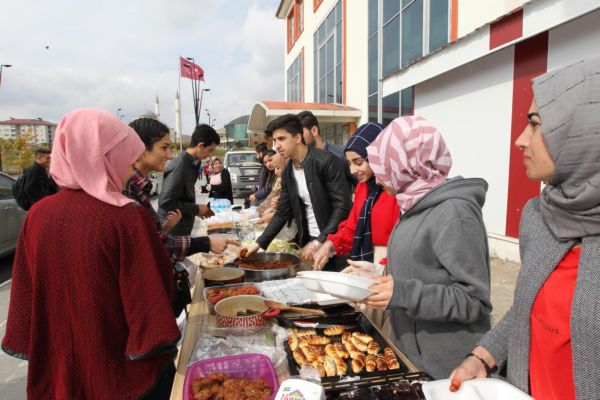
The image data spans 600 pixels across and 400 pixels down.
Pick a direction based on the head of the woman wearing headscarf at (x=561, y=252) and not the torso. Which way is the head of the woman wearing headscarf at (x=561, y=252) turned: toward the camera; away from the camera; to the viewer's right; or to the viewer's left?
to the viewer's left

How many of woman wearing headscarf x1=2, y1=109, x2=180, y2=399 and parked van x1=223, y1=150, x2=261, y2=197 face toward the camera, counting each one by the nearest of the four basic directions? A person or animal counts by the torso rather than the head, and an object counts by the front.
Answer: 1

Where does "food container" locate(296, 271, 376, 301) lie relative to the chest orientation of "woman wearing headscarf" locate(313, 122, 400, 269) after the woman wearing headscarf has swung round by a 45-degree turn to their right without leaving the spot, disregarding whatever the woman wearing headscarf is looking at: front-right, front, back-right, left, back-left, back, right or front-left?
left

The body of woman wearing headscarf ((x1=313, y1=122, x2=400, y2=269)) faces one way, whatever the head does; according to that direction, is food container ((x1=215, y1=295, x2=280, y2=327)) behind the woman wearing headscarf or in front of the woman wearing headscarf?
in front

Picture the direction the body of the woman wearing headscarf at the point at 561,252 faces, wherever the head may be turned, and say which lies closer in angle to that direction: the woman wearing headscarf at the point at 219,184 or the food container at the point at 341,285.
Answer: the food container

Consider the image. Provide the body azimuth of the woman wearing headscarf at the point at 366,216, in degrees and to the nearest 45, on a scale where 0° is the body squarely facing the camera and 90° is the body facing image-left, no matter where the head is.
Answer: approximately 45°

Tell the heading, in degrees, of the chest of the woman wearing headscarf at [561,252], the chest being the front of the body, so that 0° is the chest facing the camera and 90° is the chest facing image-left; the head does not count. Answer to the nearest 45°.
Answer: approximately 45°

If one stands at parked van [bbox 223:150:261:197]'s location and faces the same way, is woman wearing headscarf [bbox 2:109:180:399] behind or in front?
in front

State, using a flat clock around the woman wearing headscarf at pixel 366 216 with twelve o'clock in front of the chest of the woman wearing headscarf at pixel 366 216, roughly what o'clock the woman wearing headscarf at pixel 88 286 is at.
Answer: the woman wearing headscarf at pixel 88 286 is roughly at 12 o'clock from the woman wearing headscarf at pixel 366 216.

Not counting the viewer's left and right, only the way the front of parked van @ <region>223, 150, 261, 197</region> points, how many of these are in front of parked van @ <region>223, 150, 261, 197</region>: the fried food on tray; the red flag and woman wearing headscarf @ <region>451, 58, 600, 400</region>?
2

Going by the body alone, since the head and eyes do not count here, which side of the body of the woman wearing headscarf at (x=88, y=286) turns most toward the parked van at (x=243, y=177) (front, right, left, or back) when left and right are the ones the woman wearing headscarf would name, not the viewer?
front

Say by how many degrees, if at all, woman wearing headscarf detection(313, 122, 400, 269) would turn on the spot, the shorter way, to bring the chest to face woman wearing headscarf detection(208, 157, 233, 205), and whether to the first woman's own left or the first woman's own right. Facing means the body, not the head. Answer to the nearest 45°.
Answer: approximately 90° to the first woman's own right

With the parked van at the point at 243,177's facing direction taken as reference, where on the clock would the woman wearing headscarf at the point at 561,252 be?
The woman wearing headscarf is roughly at 12 o'clock from the parked van.

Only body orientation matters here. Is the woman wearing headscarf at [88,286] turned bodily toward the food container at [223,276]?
yes

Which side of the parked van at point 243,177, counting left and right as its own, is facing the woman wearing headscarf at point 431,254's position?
front
